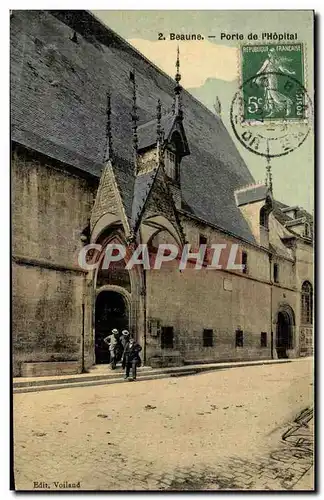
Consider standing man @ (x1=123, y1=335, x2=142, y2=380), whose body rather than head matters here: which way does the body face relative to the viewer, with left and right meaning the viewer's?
facing the viewer
